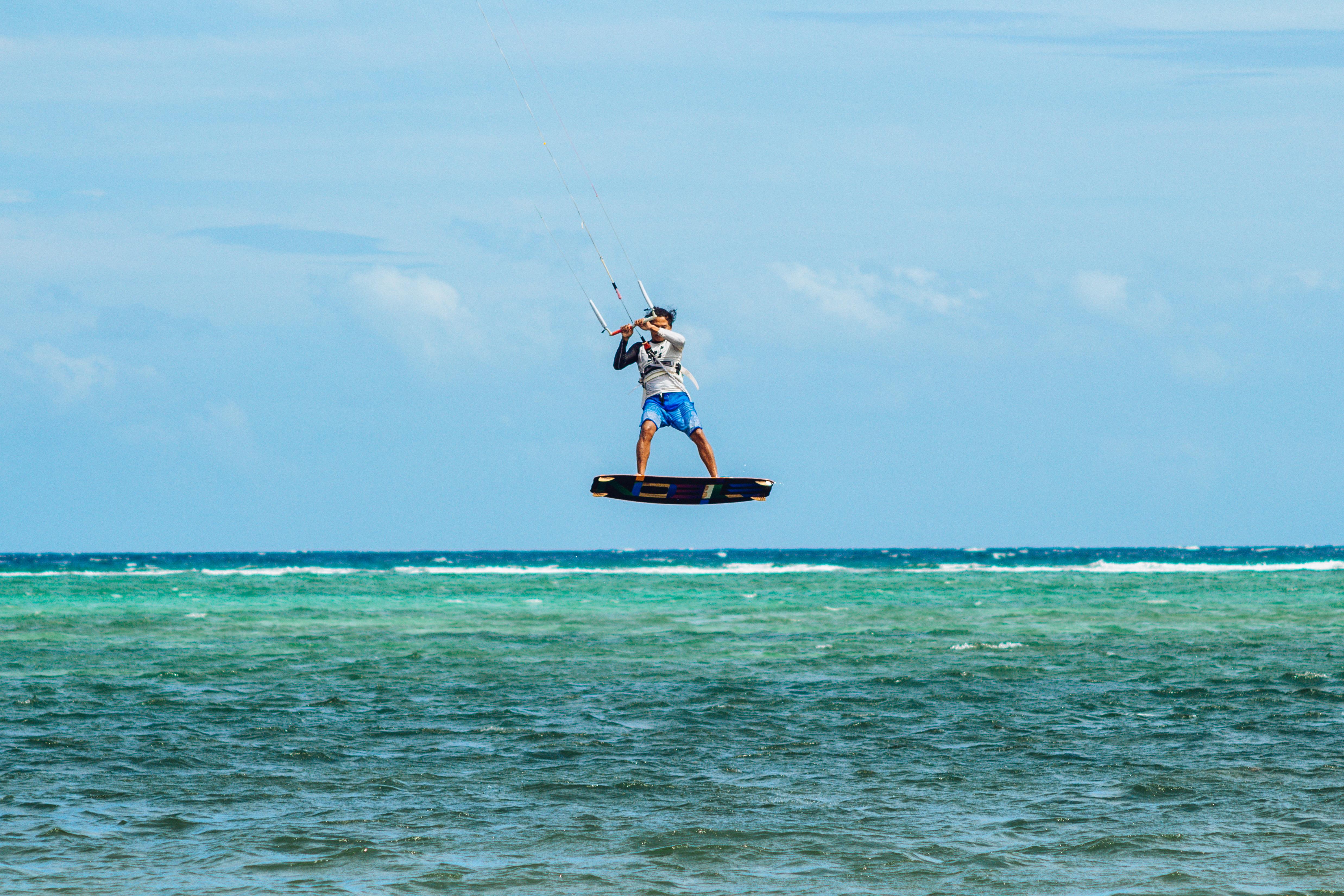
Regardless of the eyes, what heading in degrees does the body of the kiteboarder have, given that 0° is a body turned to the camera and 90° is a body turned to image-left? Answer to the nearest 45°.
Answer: approximately 0°
